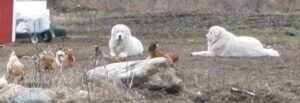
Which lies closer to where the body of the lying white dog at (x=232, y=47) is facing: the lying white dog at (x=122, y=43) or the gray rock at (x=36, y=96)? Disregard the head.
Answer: the lying white dog

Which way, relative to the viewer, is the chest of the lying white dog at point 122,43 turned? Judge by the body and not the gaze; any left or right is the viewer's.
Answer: facing the viewer and to the left of the viewer

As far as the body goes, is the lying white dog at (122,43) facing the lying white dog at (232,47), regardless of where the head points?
no

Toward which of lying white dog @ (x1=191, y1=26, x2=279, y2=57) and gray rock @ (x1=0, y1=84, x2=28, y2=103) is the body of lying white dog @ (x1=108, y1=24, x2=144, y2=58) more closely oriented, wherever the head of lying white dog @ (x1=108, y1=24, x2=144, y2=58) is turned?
the gray rock

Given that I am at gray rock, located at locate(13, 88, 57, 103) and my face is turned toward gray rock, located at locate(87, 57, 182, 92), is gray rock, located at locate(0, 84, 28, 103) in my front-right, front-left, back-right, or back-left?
back-left

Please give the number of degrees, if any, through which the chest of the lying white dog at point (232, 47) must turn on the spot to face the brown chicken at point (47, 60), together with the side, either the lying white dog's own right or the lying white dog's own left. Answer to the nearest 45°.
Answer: approximately 45° to the lying white dog's own left

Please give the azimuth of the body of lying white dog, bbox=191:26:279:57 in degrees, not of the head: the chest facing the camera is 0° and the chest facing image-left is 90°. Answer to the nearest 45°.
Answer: approximately 90°

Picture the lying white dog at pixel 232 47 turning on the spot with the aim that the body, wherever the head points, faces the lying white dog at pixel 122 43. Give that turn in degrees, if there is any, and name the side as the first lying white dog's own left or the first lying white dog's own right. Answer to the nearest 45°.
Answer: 0° — it already faces it

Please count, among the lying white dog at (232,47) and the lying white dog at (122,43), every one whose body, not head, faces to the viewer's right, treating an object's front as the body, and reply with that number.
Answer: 0

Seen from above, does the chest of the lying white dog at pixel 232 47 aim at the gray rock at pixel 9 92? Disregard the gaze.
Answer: no

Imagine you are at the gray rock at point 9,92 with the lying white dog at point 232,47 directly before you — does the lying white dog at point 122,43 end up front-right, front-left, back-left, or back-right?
front-left
